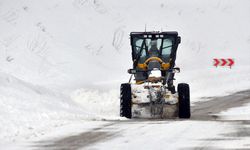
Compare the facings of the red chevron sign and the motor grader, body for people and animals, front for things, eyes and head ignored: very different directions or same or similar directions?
same or similar directions

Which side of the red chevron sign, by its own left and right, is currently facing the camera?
front

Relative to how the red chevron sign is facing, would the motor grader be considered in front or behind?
in front

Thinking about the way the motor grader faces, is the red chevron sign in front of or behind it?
behind

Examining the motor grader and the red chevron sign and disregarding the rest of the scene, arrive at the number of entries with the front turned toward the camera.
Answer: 2
